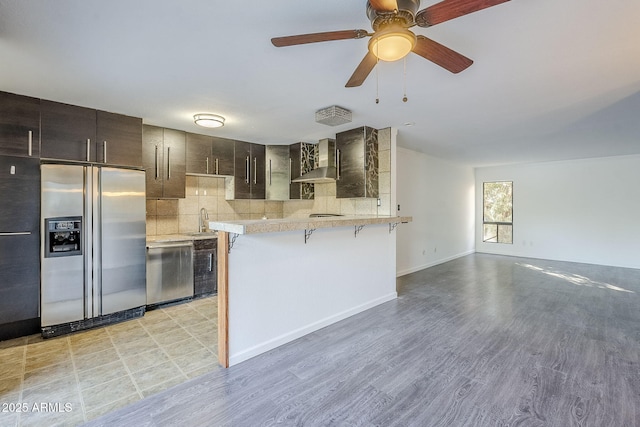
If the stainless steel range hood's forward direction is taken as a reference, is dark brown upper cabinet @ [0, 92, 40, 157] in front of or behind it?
in front

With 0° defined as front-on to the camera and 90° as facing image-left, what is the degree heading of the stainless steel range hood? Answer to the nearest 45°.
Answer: approximately 45°

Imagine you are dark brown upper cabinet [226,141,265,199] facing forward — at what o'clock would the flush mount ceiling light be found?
The flush mount ceiling light is roughly at 2 o'clock from the dark brown upper cabinet.

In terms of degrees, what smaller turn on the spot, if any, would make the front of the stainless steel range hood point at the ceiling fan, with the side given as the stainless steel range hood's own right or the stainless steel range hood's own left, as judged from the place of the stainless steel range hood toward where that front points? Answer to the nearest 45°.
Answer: approximately 45° to the stainless steel range hood's own left

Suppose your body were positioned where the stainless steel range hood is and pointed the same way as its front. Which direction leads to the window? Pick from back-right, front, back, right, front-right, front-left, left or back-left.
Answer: back

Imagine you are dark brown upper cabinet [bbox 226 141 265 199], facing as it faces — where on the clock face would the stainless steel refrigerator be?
The stainless steel refrigerator is roughly at 3 o'clock from the dark brown upper cabinet.

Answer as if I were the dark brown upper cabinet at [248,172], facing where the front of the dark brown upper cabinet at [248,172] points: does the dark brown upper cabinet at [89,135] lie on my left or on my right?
on my right

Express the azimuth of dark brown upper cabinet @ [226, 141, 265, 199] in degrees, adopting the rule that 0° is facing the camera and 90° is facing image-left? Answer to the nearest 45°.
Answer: approximately 315°
